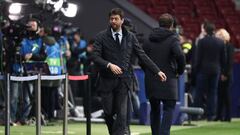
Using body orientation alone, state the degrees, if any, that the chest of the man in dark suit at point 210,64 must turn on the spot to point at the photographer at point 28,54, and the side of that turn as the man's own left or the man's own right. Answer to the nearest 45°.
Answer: approximately 135° to the man's own left

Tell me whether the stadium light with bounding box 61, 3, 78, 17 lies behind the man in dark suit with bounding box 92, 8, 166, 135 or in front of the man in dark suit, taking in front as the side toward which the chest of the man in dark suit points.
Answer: behind

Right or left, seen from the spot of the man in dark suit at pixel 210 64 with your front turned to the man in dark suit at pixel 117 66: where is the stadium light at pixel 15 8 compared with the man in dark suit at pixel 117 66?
right

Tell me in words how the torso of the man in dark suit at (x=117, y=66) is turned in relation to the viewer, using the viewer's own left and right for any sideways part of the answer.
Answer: facing the viewer

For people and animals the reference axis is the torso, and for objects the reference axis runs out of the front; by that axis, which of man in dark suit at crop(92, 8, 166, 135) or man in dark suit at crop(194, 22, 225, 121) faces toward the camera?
man in dark suit at crop(92, 8, 166, 135)

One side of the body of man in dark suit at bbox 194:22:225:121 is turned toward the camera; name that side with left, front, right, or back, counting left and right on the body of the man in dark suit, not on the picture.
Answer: back

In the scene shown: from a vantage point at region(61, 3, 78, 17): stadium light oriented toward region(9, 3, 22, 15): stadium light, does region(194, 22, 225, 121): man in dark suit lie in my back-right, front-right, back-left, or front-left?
back-left

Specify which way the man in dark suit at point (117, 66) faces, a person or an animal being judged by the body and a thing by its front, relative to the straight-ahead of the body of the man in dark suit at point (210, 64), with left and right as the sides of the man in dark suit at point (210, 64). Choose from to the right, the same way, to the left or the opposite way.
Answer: the opposite way

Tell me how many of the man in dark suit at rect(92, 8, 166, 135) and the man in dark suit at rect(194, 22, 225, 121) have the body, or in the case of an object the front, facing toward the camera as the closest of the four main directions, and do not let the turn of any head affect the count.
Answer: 1
